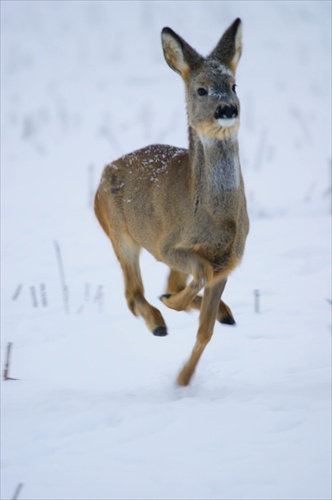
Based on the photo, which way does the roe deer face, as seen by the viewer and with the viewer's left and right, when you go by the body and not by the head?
facing the viewer and to the right of the viewer
